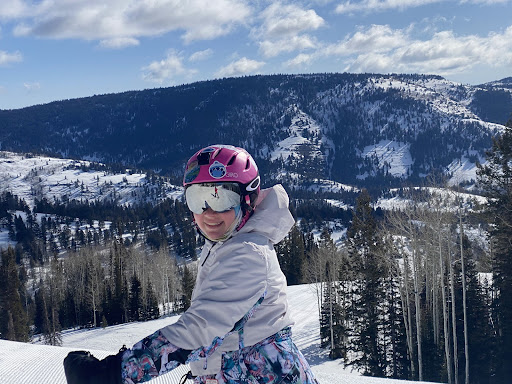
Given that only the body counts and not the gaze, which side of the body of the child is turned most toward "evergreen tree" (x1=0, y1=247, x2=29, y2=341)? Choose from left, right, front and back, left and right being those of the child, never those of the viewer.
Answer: right

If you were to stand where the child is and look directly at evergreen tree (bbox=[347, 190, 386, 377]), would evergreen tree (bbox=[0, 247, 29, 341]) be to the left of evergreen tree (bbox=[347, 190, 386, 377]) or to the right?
left

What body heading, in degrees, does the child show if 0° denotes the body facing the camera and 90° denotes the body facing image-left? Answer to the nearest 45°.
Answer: approximately 90°

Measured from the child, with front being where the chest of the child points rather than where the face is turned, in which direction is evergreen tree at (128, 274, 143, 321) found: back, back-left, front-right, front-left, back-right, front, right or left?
right
